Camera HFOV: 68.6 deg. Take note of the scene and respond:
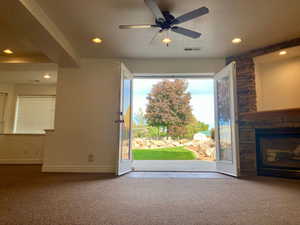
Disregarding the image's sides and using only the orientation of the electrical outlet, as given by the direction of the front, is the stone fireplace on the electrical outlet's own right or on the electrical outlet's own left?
on the electrical outlet's own left

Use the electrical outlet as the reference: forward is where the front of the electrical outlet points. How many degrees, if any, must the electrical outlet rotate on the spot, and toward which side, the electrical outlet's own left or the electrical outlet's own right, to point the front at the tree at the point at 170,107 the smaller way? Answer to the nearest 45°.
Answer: approximately 135° to the electrical outlet's own left

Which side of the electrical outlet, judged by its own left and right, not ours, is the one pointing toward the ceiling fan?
front

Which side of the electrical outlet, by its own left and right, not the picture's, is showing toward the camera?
front

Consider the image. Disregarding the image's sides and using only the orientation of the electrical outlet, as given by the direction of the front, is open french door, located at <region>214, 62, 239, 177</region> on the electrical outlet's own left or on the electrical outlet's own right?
on the electrical outlet's own left

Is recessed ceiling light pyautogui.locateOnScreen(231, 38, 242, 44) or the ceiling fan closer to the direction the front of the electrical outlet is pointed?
the ceiling fan

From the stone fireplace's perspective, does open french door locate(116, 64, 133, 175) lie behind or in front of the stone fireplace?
in front

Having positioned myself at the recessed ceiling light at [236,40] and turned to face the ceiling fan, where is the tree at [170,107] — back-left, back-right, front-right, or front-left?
back-right

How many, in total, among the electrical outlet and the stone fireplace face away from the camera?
0

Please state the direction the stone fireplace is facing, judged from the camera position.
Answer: facing the viewer and to the left of the viewer

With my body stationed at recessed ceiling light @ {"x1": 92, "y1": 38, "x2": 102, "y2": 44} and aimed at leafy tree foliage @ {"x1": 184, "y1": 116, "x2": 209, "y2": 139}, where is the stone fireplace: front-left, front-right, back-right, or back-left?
front-right

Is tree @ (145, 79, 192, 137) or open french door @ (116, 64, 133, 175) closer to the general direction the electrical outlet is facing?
the open french door
